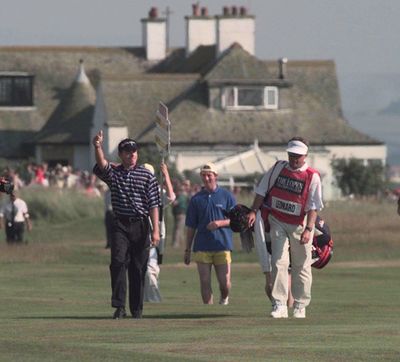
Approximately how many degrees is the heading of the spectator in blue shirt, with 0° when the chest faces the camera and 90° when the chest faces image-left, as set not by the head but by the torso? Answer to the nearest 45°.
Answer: approximately 0°

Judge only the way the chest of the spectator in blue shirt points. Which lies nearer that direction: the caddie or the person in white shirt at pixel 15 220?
the caddie

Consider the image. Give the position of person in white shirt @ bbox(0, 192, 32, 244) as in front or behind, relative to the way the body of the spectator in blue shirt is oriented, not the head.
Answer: behind

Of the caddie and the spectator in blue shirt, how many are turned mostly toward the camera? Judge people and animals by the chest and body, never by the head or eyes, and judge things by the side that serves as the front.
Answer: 2

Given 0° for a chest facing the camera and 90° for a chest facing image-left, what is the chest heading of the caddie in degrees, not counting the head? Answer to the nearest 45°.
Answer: approximately 0°
